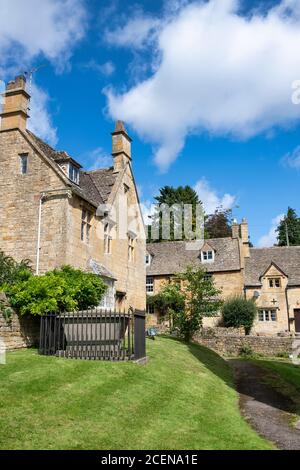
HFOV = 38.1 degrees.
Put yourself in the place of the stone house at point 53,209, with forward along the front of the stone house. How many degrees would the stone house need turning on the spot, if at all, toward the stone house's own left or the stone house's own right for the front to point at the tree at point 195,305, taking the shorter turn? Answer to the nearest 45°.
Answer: approximately 45° to the stone house's own left

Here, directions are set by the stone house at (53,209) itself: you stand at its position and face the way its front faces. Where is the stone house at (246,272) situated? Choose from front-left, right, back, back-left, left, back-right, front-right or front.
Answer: left

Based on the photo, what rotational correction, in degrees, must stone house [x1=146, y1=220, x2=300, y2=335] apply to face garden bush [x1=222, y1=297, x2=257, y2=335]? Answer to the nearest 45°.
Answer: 0° — it already faces it

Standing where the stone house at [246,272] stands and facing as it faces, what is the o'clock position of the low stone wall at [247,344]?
The low stone wall is roughly at 12 o'clock from the stone house.

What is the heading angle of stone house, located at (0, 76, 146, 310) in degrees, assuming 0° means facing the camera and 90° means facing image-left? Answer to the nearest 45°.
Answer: approximately 315°
